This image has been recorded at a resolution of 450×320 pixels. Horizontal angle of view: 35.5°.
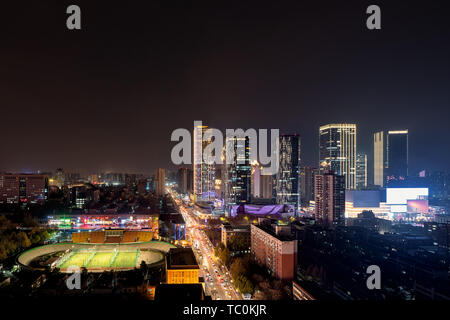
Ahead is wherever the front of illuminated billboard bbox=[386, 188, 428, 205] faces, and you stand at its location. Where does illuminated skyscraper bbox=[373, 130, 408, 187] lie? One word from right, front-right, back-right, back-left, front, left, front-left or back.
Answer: back

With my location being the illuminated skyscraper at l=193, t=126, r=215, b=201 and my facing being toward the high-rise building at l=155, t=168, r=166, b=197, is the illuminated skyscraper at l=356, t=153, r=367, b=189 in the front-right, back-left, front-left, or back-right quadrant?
back-right

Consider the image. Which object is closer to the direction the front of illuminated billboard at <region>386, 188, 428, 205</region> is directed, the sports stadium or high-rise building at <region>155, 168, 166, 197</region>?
the sports stadium

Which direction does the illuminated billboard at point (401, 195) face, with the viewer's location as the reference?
facing the viewer
